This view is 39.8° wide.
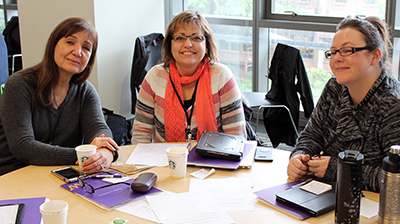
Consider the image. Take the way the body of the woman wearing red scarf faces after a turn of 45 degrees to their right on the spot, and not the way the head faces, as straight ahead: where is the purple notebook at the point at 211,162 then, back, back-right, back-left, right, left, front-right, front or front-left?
front-left

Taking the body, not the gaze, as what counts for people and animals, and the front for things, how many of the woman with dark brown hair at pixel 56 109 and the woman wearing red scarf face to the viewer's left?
0

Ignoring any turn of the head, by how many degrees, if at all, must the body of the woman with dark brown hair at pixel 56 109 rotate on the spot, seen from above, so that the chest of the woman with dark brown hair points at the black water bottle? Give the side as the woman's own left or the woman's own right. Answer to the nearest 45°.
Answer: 0° — they already face it

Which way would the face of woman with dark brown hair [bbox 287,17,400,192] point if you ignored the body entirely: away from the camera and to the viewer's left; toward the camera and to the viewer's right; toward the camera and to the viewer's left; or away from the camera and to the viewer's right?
toward the camera and to the viewer's left

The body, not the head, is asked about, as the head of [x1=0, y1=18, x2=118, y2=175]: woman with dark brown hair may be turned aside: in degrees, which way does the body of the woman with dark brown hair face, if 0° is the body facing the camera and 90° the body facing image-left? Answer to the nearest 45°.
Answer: approximately 315°

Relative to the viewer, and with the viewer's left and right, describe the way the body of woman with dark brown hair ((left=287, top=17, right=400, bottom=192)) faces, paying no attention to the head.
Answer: facing the viewer and to the left of the viewer

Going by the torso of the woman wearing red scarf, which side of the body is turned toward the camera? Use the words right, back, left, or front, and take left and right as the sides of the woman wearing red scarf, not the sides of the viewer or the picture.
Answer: front

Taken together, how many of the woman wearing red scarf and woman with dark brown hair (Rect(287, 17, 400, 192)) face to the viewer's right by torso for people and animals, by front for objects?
0

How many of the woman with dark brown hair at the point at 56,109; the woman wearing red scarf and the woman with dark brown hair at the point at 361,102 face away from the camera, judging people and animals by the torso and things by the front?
0

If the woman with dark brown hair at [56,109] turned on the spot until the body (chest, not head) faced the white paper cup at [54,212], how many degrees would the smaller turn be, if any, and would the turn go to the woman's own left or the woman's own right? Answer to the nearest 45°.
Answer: approximately 45° to the woman's own right
